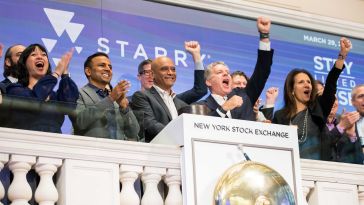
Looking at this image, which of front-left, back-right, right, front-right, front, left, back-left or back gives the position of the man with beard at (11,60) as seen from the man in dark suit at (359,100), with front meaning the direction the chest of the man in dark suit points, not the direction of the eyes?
right

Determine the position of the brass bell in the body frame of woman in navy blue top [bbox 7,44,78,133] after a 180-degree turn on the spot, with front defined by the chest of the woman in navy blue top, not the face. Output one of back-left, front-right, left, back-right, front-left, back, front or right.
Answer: back-right

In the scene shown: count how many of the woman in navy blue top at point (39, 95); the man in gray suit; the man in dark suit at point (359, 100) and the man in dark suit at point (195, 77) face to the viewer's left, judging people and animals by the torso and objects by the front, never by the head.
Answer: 0

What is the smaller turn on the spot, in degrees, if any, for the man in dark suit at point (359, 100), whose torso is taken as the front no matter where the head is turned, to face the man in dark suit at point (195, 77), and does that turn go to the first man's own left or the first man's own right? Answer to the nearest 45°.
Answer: approximately 90° to the first man's own right

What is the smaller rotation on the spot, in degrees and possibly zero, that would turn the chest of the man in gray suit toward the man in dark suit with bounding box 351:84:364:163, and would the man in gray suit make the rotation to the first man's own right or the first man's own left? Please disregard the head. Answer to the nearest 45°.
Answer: approximately 90° to the first man's own left

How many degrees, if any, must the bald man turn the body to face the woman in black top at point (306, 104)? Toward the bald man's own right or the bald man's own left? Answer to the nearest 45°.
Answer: approximately 90° to the bald man's own left

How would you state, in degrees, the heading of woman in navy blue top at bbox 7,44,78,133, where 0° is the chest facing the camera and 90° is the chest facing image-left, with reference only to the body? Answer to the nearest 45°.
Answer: approximately 315°

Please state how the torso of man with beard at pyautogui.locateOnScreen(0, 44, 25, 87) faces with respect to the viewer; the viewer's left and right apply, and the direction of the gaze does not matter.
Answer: facing the viewer and to the right of the viewer

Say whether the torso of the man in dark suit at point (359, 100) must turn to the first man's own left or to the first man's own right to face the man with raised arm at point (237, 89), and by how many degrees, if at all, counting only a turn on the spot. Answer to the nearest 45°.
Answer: approximately 90° to the first man's own right

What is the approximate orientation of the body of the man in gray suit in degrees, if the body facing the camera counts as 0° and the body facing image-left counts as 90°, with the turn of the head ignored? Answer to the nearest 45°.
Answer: approximately 315°

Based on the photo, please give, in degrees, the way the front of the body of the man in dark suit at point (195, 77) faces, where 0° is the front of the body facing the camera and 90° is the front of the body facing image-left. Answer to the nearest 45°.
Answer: approximately 315°

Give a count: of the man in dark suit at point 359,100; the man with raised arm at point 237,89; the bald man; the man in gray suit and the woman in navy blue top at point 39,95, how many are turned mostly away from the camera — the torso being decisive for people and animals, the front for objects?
0

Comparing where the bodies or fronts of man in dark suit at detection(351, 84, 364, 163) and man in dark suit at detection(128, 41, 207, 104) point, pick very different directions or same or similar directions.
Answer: same or similar directions

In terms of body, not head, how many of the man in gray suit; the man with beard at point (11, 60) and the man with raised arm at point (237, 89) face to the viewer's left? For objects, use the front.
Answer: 0

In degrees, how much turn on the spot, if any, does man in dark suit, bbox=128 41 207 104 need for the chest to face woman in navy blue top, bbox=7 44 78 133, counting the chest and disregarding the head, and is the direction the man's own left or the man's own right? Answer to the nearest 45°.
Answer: approximately 90° to the man's own right

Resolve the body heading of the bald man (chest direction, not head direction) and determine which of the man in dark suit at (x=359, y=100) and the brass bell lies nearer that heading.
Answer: the brass bell

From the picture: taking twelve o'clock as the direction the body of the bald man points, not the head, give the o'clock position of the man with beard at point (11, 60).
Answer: The man with beard is roughly at 4 o'clock from the bald man.

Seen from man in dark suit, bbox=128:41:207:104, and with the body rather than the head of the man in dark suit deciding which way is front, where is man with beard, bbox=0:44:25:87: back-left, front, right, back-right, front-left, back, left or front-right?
right

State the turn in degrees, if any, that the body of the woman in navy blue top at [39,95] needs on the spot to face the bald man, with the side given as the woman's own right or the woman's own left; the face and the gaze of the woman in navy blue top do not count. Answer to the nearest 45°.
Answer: approximately 90° to the woman's own left
